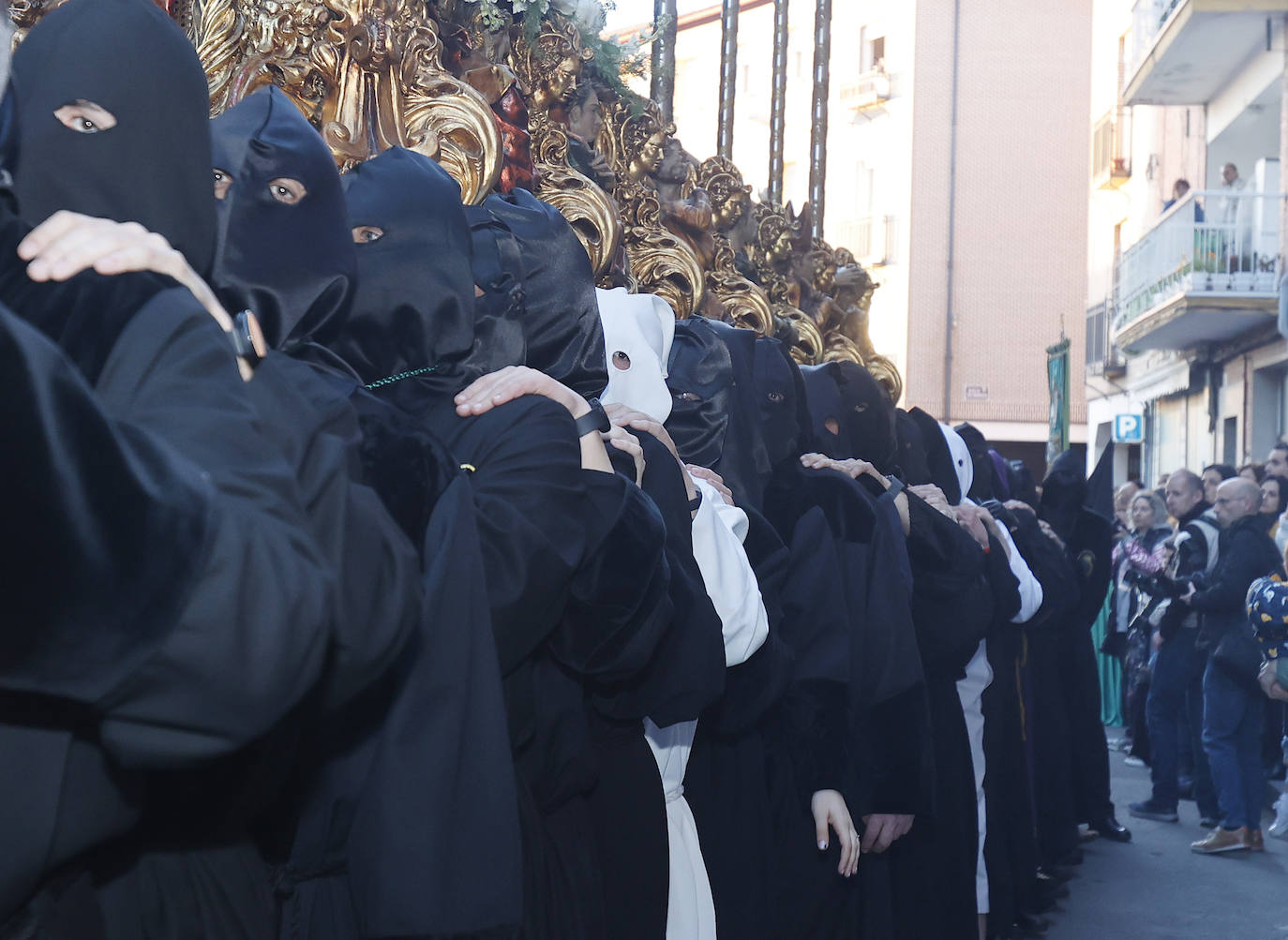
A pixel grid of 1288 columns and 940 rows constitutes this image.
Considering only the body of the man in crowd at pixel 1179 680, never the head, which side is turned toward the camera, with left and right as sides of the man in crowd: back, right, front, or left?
left

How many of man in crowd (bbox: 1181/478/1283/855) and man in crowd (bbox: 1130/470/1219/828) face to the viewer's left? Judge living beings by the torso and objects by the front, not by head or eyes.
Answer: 2

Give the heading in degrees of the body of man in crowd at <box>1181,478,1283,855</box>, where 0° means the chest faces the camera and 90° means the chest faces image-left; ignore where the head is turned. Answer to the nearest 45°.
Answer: approximately 90°

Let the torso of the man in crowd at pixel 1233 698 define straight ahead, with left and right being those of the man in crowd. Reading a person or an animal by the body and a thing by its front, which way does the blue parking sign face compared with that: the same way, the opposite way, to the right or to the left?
to the left

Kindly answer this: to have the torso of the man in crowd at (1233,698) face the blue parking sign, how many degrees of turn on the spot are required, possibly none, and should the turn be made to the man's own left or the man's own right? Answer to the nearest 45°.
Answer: approximately 90° to the man's own right

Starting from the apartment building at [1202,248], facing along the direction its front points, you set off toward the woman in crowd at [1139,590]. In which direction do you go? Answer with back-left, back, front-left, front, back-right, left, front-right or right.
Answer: front-left

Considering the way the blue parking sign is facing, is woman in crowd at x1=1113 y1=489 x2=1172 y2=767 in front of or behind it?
in front
